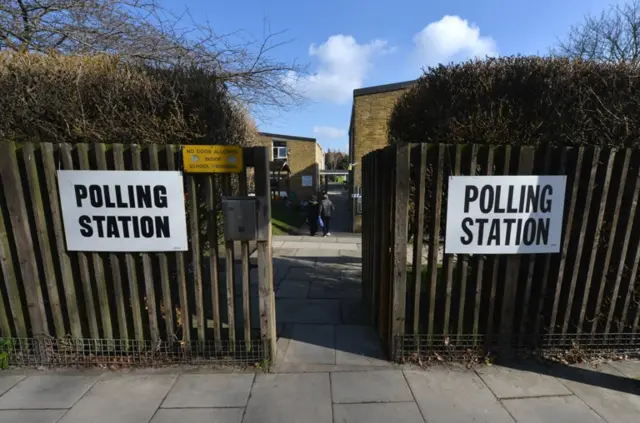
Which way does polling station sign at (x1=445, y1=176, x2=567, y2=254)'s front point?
toward the camera

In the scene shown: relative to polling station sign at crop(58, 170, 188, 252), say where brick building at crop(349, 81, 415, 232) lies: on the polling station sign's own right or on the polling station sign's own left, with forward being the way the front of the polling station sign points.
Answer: on the polling station sign's own left

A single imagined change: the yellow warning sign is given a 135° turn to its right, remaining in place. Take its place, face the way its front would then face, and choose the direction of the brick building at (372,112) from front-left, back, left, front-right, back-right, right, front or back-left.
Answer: right

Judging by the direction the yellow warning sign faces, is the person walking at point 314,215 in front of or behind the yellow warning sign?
behind

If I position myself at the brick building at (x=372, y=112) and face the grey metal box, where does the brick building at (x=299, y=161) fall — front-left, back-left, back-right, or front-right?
back-right

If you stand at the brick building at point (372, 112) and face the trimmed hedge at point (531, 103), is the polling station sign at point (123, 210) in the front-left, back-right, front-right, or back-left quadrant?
front-right

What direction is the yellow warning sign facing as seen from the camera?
toward the camera

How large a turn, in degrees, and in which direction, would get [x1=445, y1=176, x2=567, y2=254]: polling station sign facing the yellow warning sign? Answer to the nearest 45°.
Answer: approximately 45° to its right

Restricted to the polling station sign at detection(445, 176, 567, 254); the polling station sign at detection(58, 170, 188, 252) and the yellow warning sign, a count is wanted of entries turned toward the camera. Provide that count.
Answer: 3

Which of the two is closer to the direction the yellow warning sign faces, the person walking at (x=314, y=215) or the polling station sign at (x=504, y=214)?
the polling station sign

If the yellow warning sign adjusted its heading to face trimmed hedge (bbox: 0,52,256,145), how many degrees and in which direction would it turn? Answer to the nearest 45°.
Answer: approximately 135° to its right

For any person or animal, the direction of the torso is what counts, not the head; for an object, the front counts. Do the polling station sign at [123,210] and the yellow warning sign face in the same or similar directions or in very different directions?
same or similar directions

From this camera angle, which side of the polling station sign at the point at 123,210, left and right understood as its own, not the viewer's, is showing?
front

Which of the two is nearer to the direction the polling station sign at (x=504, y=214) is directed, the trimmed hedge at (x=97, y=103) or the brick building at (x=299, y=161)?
the trimmed hedge

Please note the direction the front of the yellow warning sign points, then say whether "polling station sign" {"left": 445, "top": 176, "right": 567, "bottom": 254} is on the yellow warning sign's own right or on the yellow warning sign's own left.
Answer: on the yellow warning sign's own left
